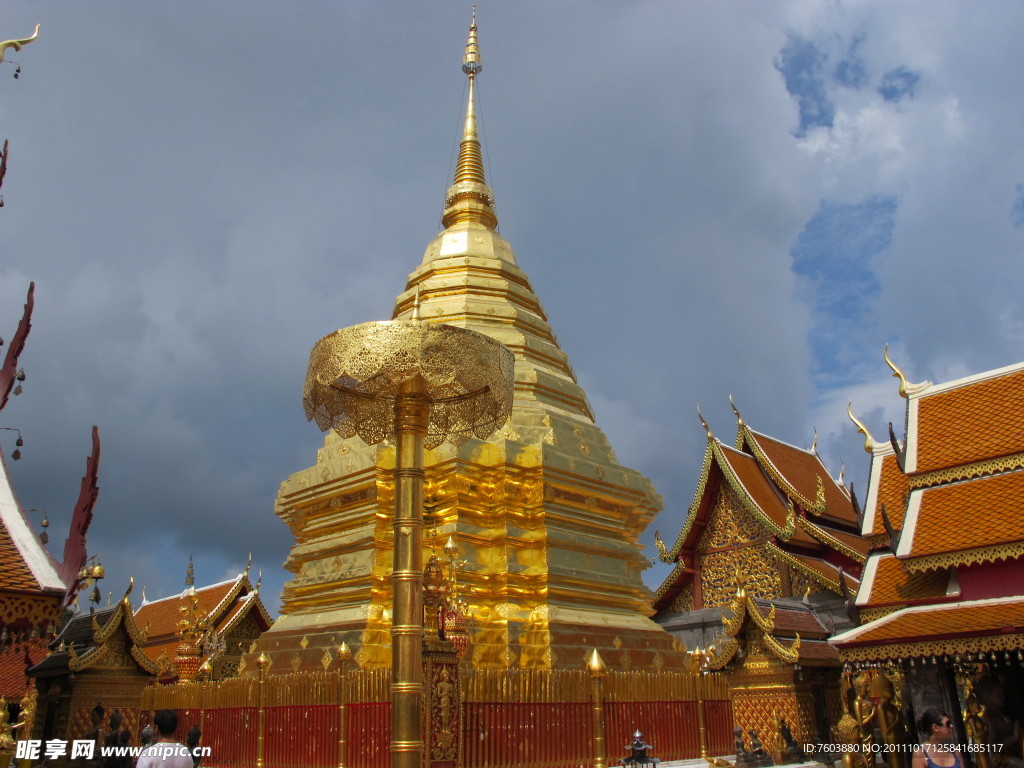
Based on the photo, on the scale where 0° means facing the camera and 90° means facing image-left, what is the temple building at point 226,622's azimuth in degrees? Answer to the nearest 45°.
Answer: approximately 315°

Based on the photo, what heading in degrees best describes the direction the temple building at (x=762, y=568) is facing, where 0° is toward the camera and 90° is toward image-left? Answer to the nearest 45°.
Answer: approximately 45°

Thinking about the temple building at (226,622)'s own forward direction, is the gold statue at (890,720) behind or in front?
in front

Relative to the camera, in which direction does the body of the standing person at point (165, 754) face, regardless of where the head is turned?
away from the camera

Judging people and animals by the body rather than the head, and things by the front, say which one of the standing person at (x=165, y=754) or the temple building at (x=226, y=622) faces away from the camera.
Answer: the standing person

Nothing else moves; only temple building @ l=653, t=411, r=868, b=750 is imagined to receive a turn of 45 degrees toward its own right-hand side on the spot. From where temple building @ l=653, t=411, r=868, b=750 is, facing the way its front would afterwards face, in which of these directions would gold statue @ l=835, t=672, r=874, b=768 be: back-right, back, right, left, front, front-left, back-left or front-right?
left

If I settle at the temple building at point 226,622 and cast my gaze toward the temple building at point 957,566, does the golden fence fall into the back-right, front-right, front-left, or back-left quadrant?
front-right

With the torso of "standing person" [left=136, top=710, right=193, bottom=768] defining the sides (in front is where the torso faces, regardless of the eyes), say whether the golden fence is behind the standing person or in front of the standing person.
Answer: in front

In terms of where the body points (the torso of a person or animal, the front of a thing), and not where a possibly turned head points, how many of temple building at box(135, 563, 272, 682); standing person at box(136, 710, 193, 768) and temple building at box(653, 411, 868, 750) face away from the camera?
1

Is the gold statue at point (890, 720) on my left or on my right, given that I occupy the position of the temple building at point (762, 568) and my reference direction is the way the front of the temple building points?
on my left

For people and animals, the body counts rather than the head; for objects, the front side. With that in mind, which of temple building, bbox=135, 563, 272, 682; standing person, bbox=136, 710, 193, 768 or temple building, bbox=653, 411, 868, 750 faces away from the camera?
the standing person

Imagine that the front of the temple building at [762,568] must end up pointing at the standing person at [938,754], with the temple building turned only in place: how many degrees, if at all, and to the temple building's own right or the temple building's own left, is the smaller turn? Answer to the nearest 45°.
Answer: approximately 45° to the temple building's own left

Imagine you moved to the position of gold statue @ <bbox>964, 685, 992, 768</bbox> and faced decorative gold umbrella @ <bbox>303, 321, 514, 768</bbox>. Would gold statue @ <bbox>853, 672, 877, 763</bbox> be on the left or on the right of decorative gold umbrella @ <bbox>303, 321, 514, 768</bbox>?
right
